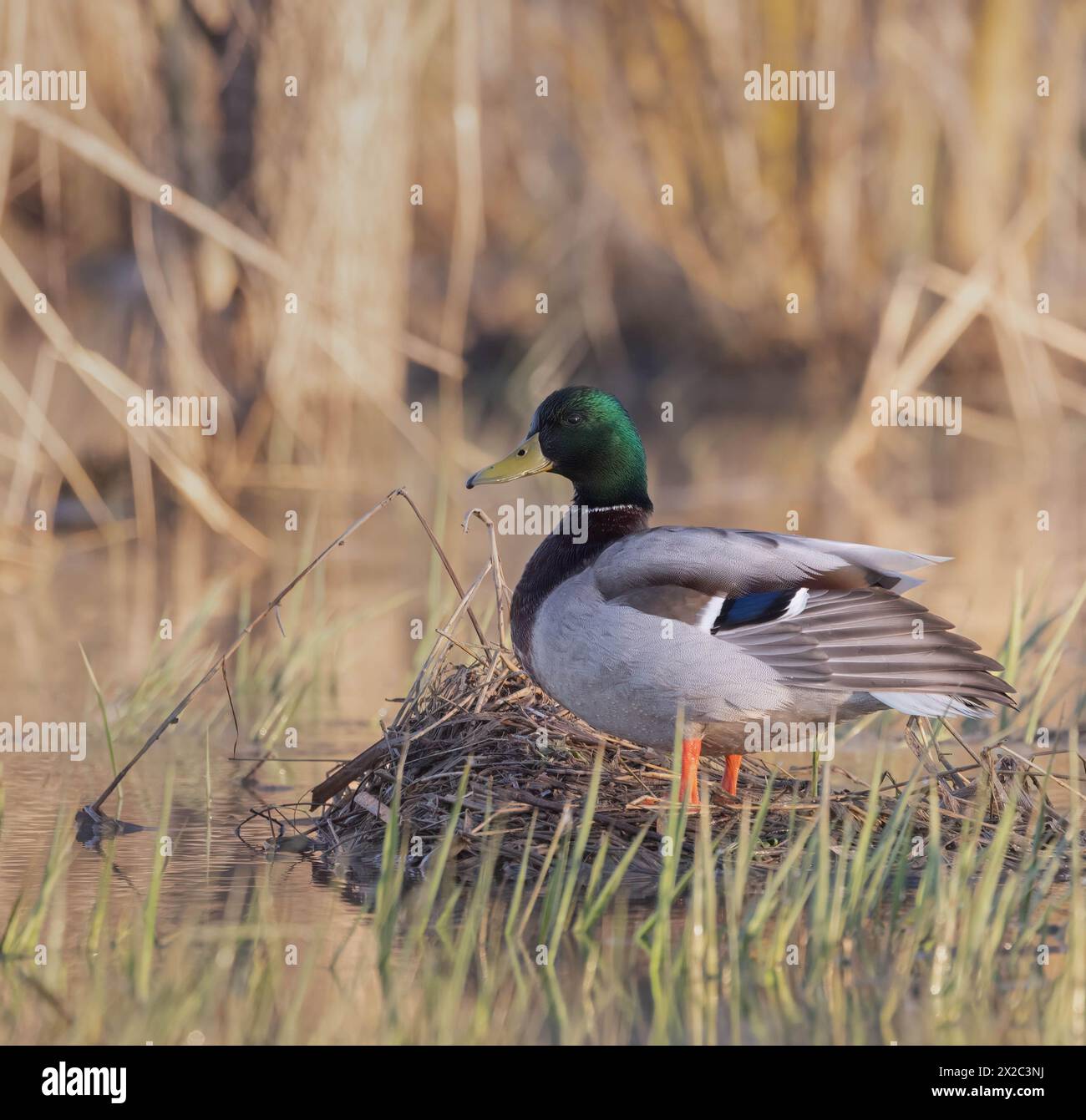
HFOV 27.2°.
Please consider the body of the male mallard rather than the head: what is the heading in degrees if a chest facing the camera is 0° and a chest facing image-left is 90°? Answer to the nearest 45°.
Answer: approximately 90°
